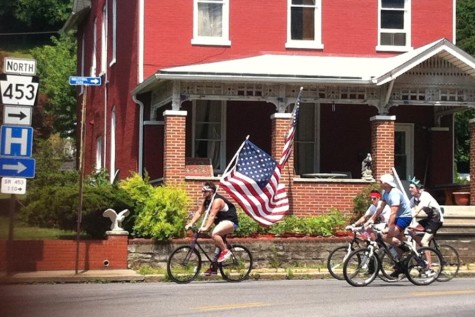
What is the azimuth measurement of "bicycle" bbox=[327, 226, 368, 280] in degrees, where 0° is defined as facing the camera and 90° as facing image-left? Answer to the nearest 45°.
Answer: approximately 90°

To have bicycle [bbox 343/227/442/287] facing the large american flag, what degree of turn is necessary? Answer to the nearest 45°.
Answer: approximately 45° to its right

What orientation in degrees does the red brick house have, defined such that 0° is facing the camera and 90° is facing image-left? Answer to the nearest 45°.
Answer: approximately 0°

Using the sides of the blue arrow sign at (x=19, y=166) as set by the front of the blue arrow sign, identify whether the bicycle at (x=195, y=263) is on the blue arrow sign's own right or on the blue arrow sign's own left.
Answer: on the blue arrow sign's own left

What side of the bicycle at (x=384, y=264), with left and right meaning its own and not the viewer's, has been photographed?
left

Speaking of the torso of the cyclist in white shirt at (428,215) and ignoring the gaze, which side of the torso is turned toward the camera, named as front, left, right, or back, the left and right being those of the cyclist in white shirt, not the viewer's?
left

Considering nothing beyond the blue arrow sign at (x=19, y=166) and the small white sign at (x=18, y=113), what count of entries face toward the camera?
2

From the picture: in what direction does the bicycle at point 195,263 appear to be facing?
to the viewer's left

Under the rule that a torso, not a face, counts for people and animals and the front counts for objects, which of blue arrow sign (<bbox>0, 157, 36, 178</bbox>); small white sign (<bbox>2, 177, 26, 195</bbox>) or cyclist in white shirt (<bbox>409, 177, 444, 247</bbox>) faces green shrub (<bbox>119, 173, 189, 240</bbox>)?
the cyclist in white shirt
